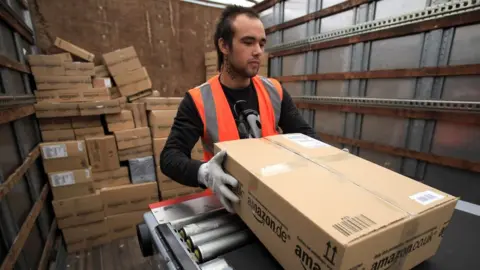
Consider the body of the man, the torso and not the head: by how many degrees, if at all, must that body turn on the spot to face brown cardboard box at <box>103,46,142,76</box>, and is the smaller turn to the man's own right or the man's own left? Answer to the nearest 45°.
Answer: approximately 180°

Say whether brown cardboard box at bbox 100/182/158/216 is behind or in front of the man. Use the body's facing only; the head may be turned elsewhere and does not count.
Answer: behind

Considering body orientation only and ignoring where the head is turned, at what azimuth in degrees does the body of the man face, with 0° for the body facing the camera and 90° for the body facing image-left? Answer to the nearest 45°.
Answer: approximately 315°

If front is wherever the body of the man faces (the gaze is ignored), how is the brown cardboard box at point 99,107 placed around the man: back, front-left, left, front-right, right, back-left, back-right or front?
back

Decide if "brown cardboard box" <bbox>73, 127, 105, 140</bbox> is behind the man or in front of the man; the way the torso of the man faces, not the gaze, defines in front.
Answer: behind

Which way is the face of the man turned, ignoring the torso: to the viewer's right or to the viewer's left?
to the viewer's right

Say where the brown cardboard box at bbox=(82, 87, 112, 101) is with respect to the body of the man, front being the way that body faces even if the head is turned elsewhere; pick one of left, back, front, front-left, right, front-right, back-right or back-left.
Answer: back

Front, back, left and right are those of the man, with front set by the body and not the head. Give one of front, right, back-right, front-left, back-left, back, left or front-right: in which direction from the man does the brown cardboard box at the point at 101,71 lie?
back

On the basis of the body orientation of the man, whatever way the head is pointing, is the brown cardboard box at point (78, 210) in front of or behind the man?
behind
